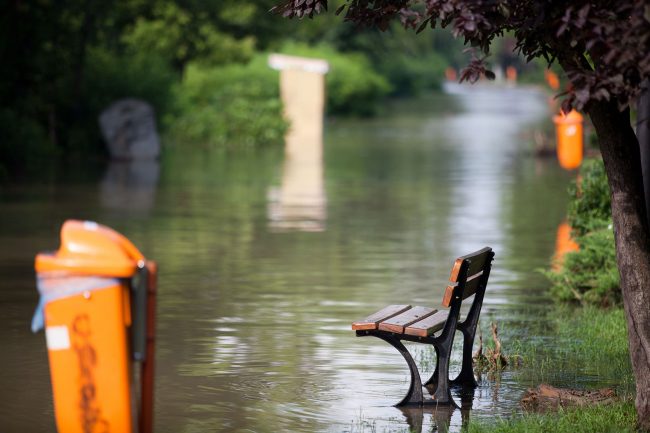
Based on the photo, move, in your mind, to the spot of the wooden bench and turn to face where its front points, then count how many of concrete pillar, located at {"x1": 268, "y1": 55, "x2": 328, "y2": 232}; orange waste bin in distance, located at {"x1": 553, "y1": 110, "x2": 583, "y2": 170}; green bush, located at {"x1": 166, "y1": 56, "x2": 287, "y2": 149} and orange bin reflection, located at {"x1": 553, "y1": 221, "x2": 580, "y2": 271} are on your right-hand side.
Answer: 4

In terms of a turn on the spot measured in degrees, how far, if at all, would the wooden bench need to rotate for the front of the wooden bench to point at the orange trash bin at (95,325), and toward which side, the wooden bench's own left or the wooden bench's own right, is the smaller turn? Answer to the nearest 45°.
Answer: approximately 45° to the wooden bench's own left

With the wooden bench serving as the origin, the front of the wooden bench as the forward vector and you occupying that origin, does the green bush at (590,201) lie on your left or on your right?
on your right

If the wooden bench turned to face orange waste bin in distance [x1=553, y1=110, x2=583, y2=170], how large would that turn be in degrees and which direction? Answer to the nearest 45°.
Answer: approximately 90° to its right

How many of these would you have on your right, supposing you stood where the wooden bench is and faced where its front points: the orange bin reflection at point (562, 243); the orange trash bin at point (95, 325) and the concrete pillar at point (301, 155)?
2

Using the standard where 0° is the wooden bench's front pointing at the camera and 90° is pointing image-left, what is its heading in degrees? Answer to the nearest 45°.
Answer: approximately 90°

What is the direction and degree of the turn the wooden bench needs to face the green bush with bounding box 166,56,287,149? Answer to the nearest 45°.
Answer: approximately 90° to its right

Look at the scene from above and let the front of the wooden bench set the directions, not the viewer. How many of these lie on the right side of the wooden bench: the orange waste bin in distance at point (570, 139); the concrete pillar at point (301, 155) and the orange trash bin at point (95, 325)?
2

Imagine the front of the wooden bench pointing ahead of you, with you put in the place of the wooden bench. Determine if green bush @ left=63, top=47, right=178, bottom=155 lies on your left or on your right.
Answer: on your right

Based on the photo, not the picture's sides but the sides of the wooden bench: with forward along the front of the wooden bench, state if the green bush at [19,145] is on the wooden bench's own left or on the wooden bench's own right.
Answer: on the wooden bench's own right
